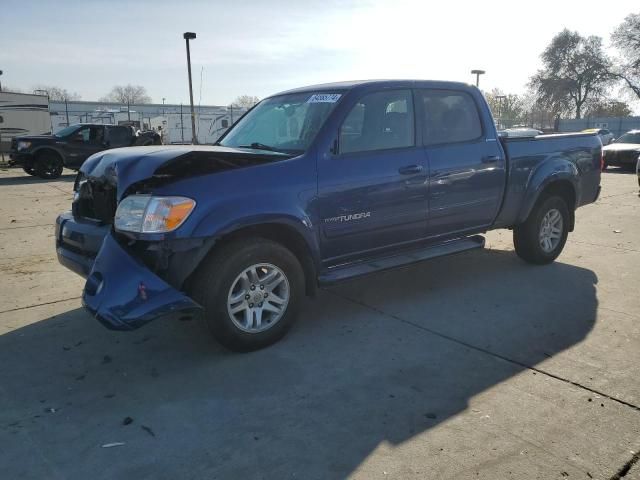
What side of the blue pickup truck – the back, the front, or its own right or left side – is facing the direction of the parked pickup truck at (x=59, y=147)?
right

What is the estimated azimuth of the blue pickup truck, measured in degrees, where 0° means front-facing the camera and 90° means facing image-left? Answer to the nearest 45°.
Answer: approximately 45°

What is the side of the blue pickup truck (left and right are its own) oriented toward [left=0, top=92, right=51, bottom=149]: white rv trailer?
right

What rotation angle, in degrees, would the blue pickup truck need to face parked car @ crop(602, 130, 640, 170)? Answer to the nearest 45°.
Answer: approximately 180°
